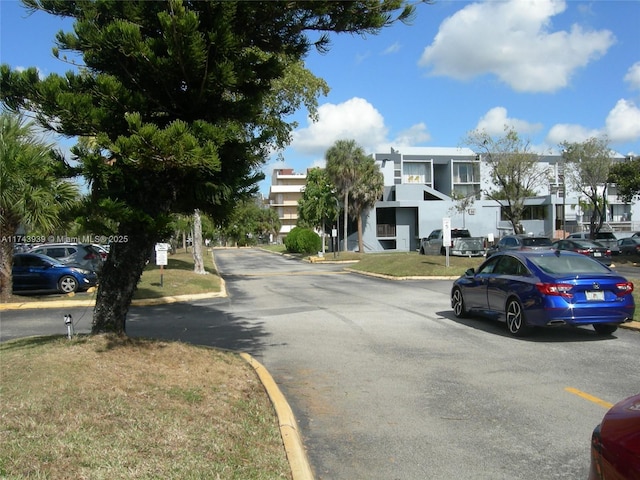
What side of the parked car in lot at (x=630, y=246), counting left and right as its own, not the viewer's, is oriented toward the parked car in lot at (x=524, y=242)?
left

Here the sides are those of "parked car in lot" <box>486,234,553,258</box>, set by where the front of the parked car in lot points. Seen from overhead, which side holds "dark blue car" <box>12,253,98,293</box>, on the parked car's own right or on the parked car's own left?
on the parked car's own left

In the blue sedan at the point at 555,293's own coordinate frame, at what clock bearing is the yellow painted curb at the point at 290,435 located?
The yellow painted curb is roughly at 8 o'clock from the blue sedan.

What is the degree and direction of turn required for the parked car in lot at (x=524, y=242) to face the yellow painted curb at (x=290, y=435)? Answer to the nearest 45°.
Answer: approximately 135° to its left

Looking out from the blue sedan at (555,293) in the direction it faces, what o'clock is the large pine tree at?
The large pine tree is roughly at 9 o'clock from the blue sedan.

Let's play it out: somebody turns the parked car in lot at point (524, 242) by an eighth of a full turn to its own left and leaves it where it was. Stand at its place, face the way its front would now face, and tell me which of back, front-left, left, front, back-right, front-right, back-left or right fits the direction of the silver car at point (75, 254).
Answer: front-left

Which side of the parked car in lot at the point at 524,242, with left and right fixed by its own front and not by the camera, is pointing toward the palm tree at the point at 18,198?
left

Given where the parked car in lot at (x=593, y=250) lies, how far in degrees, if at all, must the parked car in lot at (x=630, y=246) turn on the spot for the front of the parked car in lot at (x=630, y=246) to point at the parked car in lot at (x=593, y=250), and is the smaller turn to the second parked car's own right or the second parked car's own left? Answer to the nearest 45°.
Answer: approximately 135° to the second parked car's own left

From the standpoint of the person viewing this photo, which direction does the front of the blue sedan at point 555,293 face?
facing away from the viewer and to the left of the viewer

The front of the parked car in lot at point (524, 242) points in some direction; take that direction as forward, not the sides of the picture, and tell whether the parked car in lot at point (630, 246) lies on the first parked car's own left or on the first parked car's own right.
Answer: on the first parked car's own right

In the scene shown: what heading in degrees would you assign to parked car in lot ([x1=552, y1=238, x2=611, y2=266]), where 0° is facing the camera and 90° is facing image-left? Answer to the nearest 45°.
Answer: approximately 135°

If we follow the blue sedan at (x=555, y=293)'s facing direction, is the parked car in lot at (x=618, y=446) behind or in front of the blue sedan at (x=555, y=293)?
behind

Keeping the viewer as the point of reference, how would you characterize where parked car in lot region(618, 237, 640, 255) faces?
facing away from the viewer and to the left of the viewer
